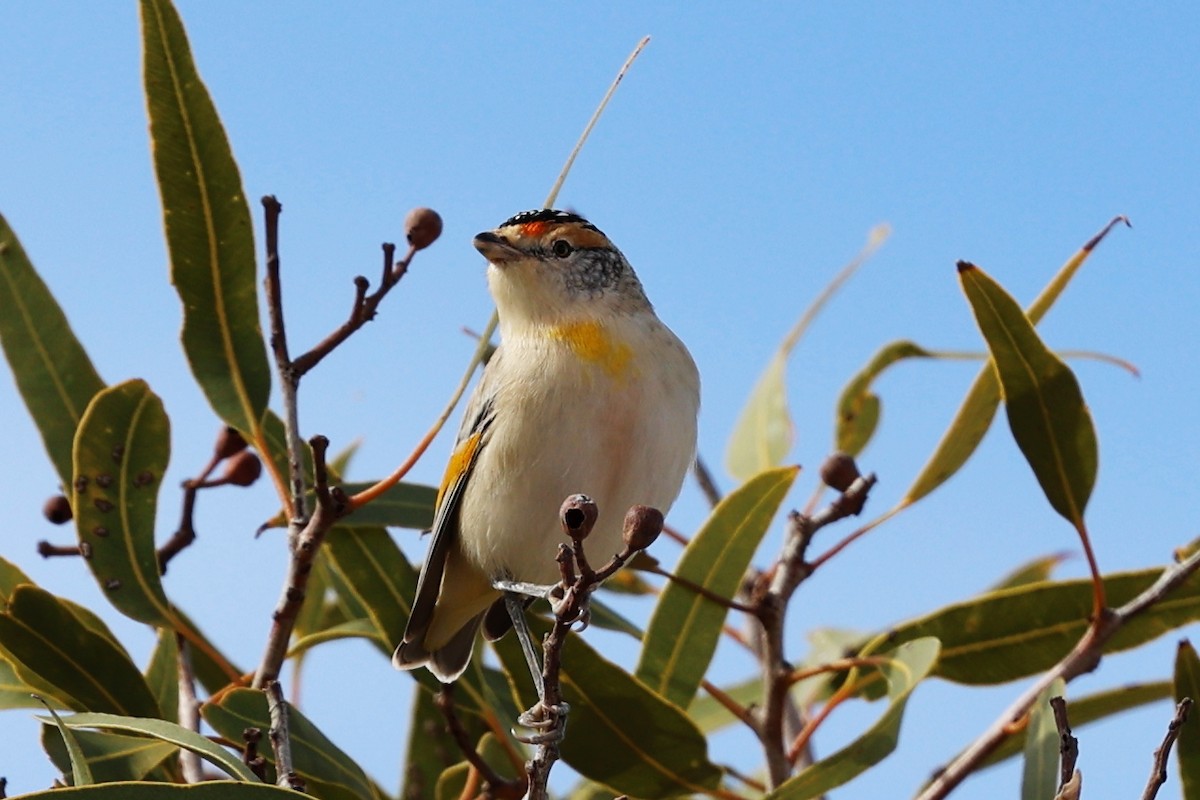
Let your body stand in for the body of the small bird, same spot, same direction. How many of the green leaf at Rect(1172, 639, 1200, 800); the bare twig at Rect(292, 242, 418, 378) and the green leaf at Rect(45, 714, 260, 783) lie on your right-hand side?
2

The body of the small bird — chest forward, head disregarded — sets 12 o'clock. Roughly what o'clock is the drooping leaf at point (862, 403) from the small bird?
The drooping leaf is roughly at 9 o'clock from the small bird.

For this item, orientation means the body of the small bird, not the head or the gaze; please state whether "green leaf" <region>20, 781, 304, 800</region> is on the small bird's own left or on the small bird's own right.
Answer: on the small bird's own right

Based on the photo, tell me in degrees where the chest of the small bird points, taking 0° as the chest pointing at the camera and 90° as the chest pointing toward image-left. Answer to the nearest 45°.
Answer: approximately 315°

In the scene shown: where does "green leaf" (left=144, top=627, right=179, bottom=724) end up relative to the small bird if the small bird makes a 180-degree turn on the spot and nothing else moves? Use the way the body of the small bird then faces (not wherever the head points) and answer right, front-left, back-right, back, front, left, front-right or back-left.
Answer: front-left

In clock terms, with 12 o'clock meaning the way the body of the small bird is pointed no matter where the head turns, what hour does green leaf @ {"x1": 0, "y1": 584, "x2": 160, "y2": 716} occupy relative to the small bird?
The green leaf is roughly at 4 o'clock from the small bird.

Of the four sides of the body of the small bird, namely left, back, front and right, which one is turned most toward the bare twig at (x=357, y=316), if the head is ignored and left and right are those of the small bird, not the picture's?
right
